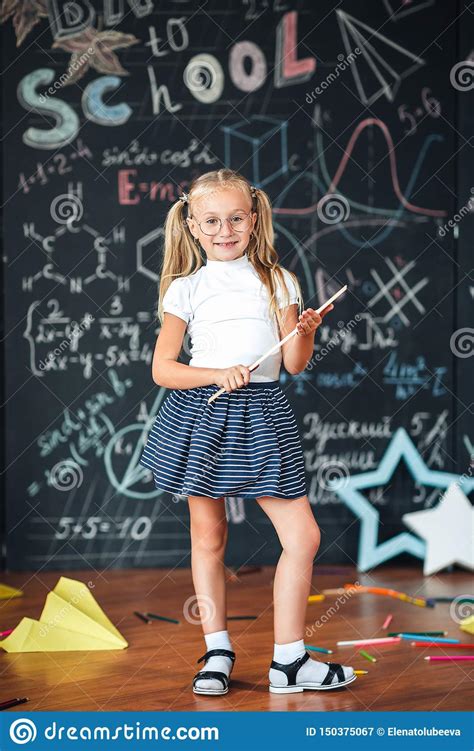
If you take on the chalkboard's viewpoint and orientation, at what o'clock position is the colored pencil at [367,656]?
The colored pencil is roughly at 11 o'clock from the chalkboard.

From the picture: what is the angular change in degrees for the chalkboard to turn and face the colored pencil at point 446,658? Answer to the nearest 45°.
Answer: approximately 45° to its left

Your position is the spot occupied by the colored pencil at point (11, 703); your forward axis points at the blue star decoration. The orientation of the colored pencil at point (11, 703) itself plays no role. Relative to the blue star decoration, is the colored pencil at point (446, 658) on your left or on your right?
right

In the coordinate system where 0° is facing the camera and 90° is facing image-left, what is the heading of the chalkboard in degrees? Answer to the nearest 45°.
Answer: approximately 0°
